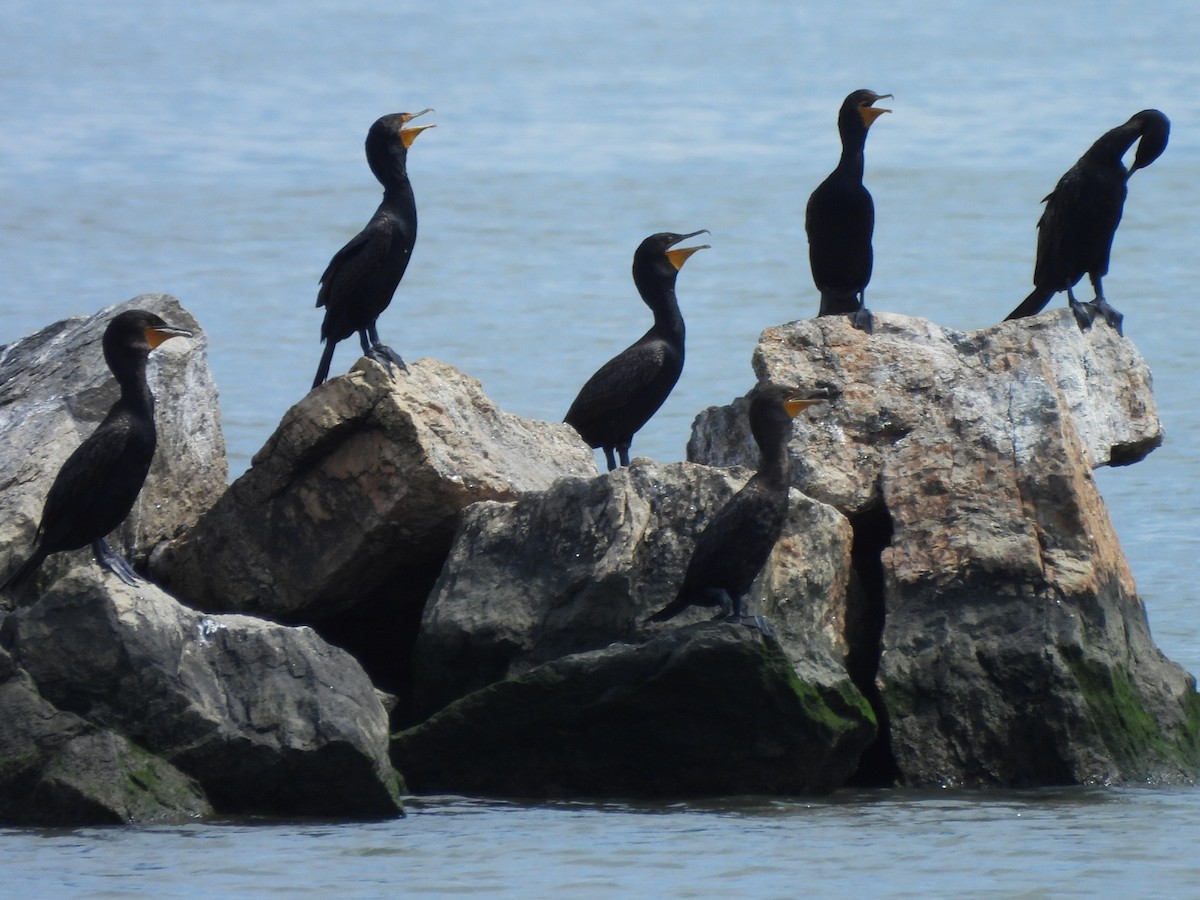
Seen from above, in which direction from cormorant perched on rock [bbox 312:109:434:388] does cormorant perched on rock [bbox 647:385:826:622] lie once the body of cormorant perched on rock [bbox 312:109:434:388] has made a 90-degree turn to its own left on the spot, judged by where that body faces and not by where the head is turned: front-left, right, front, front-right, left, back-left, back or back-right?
back-right

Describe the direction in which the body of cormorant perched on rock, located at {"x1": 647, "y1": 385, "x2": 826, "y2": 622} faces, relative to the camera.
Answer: to the viewer's right

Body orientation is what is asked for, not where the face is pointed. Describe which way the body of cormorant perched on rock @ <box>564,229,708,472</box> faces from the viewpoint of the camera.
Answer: to the viewer's right

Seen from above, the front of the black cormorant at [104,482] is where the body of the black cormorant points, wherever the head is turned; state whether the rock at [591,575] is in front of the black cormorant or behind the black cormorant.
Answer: in front

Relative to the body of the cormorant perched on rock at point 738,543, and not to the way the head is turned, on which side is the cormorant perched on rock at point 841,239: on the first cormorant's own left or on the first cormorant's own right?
on the first cormorant's own left

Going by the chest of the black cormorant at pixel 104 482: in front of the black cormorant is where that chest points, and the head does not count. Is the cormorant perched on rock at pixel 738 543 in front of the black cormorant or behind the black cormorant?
in front

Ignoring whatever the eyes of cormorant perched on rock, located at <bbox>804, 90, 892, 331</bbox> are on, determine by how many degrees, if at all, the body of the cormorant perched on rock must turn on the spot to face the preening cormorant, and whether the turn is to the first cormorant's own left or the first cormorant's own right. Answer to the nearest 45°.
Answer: approximately 45° to the first cormorant's own left

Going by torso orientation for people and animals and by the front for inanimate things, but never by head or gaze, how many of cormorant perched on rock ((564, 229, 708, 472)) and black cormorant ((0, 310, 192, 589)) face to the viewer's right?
2

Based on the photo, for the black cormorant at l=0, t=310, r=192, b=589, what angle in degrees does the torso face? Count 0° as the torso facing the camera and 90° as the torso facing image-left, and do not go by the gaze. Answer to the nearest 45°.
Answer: approximately 270°

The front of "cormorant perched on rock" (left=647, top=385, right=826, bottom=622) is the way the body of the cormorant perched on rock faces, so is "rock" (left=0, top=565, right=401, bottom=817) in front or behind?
behind

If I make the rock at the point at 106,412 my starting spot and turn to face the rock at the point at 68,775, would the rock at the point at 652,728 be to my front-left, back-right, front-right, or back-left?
front-left

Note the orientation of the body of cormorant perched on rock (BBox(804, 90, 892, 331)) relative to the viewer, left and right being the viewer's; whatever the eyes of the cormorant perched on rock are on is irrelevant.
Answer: facing the viewer and to the right of the viewer

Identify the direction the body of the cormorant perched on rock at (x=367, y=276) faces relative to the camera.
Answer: to the viewer's right

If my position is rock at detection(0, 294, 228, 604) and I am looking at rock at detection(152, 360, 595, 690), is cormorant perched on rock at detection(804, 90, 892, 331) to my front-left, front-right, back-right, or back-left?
front-left
